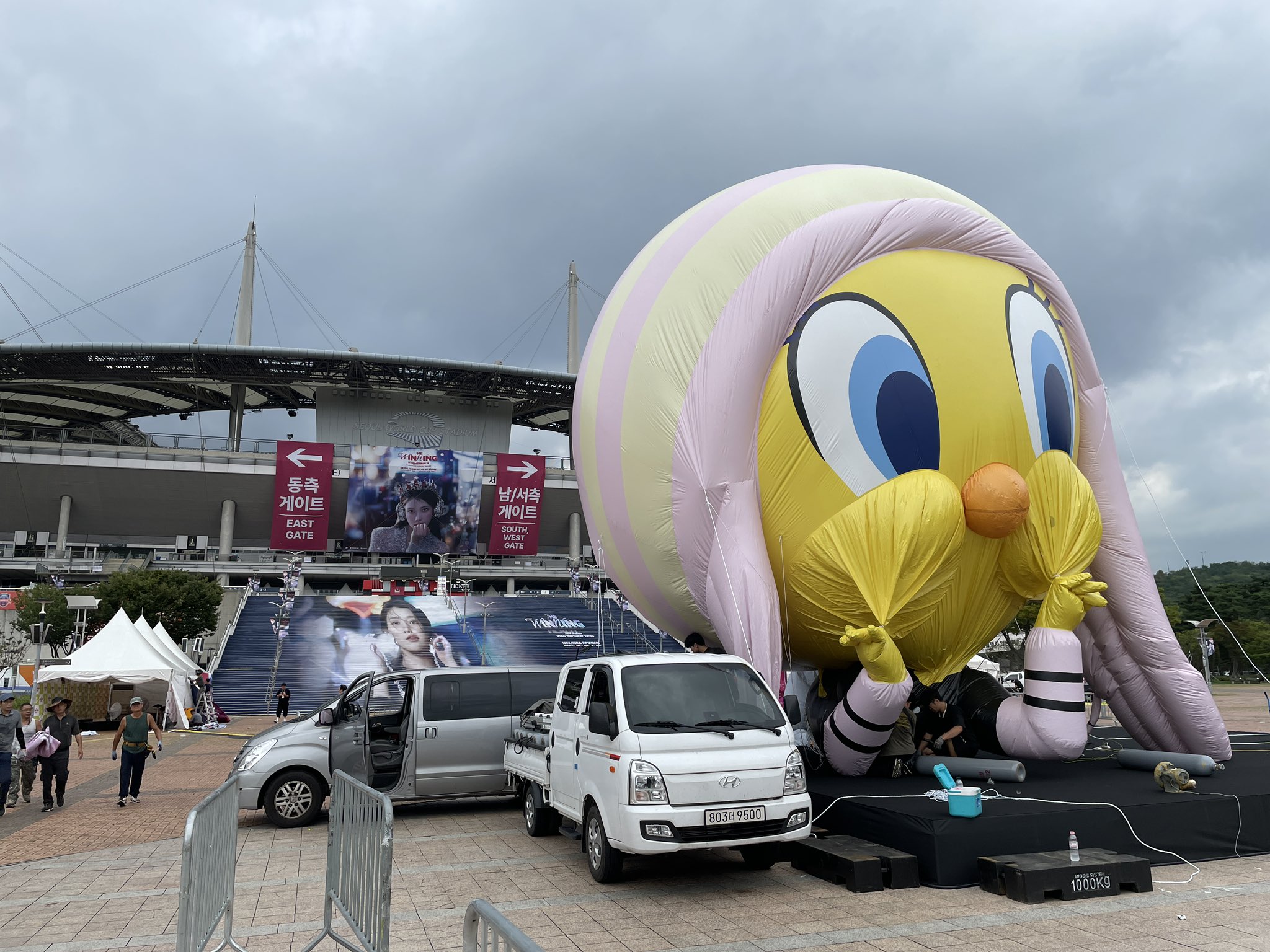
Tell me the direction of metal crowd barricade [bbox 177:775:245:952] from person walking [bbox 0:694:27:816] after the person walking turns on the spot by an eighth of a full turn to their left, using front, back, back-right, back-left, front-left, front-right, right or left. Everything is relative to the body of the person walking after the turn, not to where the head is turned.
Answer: front-right

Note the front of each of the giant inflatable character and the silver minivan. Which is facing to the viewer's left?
the silver minivan

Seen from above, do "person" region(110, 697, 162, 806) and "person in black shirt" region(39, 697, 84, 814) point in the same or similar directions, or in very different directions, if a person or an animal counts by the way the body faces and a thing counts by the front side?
same or similar directions

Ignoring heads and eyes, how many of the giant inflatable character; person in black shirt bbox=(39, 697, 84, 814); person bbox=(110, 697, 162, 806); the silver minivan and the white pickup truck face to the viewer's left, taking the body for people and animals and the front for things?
1

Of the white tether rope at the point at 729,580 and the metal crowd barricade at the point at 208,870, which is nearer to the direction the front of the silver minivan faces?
the metal crowd barricade

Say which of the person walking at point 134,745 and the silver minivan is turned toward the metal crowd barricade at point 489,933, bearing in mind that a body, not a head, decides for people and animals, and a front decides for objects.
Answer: the person walking

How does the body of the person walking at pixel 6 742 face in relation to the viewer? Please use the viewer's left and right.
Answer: facing the viewer

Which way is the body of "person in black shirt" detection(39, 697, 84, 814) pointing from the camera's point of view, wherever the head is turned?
toward the camera

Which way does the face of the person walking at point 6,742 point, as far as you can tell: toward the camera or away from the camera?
toward the camera

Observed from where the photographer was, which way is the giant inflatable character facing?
facing the viewer and to the right of the viewer

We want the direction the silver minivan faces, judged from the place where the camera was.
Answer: facing to the left of the viewer

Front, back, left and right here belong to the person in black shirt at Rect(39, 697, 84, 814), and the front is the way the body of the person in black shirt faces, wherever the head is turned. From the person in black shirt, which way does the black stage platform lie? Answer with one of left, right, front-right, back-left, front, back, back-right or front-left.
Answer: front-left

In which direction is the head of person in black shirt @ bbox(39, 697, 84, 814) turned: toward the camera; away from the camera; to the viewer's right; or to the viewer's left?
toward the camera

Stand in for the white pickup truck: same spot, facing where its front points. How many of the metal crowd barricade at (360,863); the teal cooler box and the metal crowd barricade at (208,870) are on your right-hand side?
2

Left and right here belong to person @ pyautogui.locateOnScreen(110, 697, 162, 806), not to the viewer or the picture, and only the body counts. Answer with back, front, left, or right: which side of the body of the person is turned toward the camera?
front

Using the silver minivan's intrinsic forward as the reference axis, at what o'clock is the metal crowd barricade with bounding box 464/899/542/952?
The metal crowd barricade is roughly at 9 o'clock from the silver minivan.
